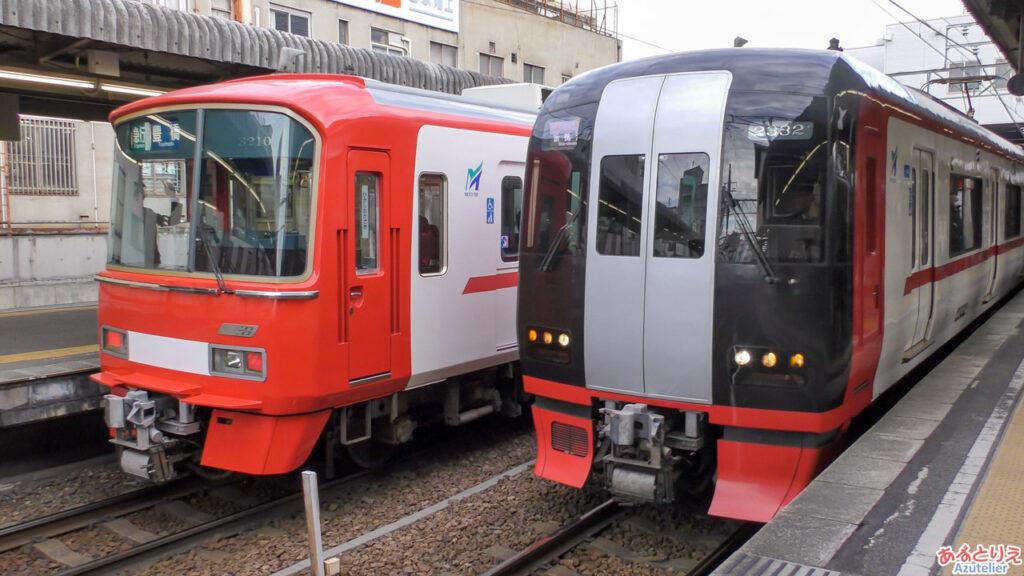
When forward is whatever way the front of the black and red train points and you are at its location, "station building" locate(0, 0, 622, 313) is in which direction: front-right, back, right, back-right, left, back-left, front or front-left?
right

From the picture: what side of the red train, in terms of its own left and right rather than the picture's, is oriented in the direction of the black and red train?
left

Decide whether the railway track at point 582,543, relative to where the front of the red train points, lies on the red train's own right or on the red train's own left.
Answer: on the red train's own left

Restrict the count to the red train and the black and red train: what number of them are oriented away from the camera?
0

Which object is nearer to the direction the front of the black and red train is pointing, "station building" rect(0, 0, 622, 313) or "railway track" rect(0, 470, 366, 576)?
the railway track

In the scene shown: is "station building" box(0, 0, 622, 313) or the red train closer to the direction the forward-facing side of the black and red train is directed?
the red train

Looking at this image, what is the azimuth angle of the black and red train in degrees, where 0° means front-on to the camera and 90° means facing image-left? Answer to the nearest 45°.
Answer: approximately 45°

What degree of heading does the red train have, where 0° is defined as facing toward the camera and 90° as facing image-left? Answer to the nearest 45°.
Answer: approximately 45°

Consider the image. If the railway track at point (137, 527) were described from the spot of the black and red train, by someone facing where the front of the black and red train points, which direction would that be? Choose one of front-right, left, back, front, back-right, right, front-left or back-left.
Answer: front-right
